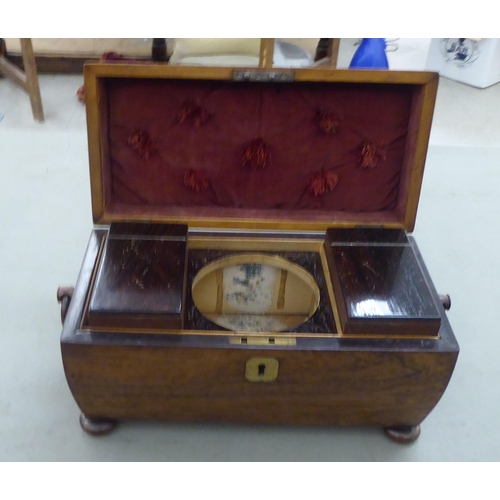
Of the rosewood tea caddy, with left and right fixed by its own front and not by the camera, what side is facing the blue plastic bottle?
back

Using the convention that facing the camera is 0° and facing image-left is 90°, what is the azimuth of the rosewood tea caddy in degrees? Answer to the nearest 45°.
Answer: approximately 0°

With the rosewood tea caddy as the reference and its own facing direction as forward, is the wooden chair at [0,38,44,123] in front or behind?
behind
